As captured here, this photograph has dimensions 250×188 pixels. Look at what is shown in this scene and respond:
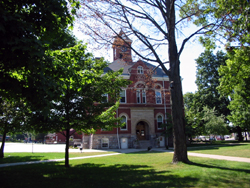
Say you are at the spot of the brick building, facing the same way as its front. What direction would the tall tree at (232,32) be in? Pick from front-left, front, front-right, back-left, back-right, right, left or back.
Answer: front

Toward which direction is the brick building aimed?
toward the camera
